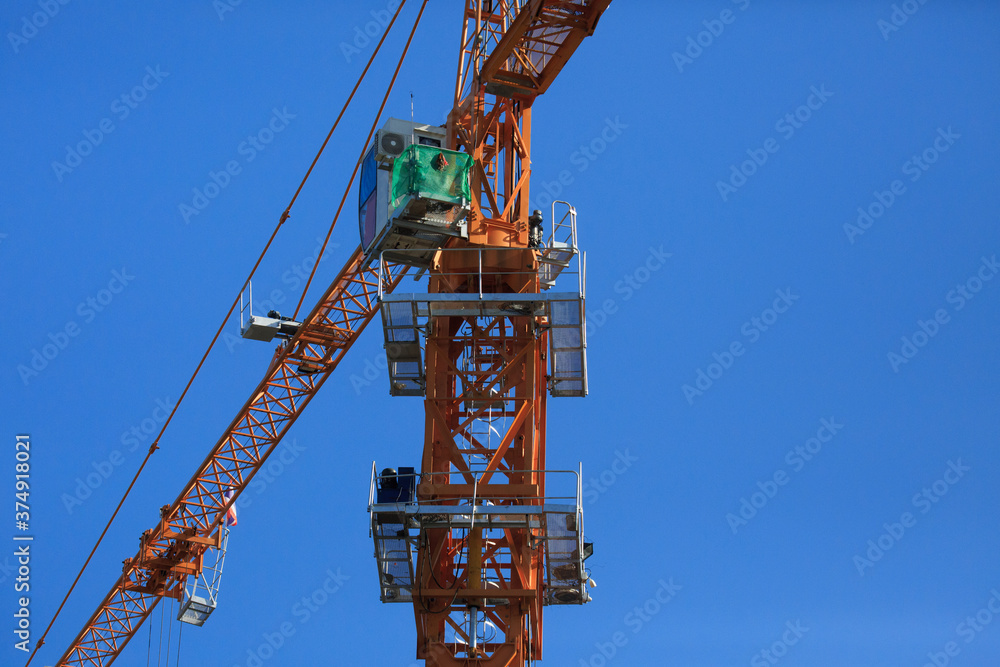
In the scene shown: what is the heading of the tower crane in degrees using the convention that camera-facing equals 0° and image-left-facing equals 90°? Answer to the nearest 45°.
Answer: approximately 135°
